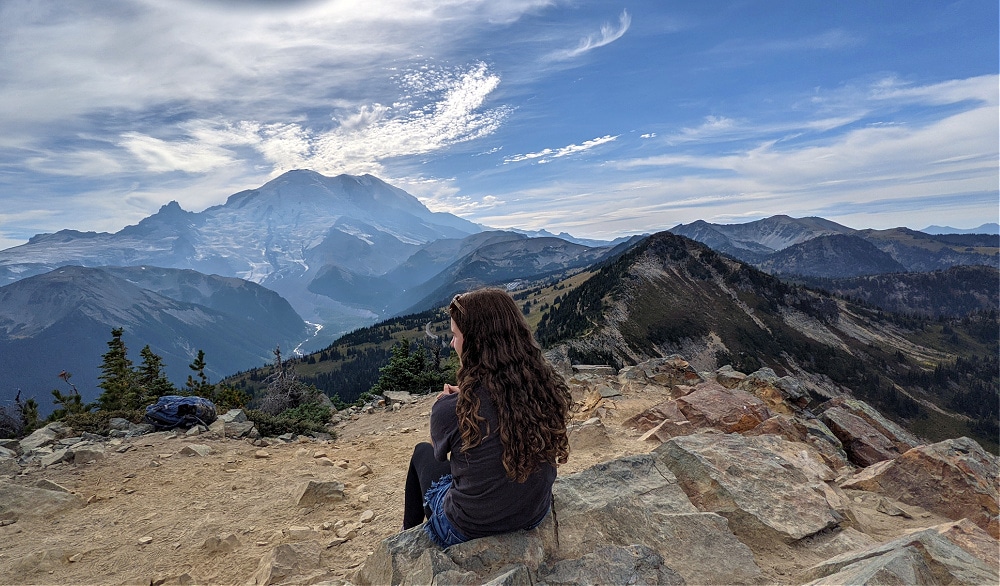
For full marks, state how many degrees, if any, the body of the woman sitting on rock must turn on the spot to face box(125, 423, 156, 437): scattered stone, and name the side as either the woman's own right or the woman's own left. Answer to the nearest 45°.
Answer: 0° — they already face it

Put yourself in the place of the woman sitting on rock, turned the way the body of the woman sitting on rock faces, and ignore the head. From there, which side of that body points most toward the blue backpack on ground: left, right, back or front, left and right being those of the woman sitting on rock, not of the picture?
front

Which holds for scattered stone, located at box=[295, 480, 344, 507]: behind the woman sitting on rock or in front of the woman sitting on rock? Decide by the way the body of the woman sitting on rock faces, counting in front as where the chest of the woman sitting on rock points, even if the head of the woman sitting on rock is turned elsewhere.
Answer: in front

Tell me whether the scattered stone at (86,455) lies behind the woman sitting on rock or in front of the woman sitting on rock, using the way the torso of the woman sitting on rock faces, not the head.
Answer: in front

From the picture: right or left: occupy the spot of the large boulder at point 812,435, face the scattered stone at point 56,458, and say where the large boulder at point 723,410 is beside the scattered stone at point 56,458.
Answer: right

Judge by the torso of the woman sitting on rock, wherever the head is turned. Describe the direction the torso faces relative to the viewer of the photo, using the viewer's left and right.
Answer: facing away from the viewer and to the left of the viewer

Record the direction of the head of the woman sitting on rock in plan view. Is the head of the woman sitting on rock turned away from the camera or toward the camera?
away from the camera

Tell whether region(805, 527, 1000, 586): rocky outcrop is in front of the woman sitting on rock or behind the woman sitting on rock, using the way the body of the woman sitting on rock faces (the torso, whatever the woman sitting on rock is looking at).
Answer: behind

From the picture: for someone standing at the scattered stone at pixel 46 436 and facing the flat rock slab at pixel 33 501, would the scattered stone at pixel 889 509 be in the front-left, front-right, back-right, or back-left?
front-left

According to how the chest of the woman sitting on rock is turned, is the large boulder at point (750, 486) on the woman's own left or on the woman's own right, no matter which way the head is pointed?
on the woman's own right

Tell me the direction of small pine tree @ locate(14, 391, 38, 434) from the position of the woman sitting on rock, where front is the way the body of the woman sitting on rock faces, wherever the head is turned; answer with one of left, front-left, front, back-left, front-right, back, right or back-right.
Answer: front
